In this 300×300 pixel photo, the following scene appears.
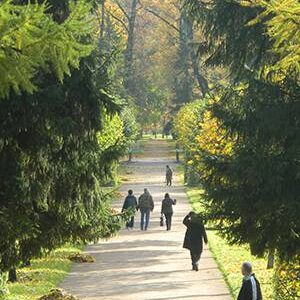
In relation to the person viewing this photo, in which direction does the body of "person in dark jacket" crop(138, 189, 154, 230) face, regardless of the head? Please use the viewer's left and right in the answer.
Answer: facing away from the viewer

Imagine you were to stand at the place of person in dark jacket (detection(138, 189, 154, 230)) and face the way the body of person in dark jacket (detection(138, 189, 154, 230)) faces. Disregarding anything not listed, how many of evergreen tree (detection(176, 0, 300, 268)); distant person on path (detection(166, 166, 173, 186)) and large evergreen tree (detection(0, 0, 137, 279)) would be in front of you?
1

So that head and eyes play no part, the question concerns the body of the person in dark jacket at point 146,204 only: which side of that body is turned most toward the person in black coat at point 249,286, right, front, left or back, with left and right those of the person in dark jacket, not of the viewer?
back

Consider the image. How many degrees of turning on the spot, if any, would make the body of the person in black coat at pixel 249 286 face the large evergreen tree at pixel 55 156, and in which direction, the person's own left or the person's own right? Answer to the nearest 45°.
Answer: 0° — they already face it

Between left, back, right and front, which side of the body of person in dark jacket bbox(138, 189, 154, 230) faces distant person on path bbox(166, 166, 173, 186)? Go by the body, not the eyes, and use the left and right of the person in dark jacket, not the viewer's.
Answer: front

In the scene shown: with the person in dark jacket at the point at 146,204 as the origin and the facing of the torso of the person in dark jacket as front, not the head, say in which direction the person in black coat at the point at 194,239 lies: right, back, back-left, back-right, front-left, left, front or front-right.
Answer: back
